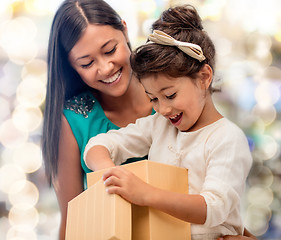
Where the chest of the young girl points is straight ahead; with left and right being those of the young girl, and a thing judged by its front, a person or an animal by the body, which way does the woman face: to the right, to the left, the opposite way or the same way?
to the left

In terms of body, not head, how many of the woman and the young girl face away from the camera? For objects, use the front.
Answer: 0

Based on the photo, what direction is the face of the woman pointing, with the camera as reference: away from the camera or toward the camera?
toward the camera

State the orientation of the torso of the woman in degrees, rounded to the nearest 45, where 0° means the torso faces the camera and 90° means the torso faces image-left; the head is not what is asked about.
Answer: approximately 315°

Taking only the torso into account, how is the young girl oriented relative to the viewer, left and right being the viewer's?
facing the viewer and to the left of the viewer

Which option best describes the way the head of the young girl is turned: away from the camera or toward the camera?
toward the camera
